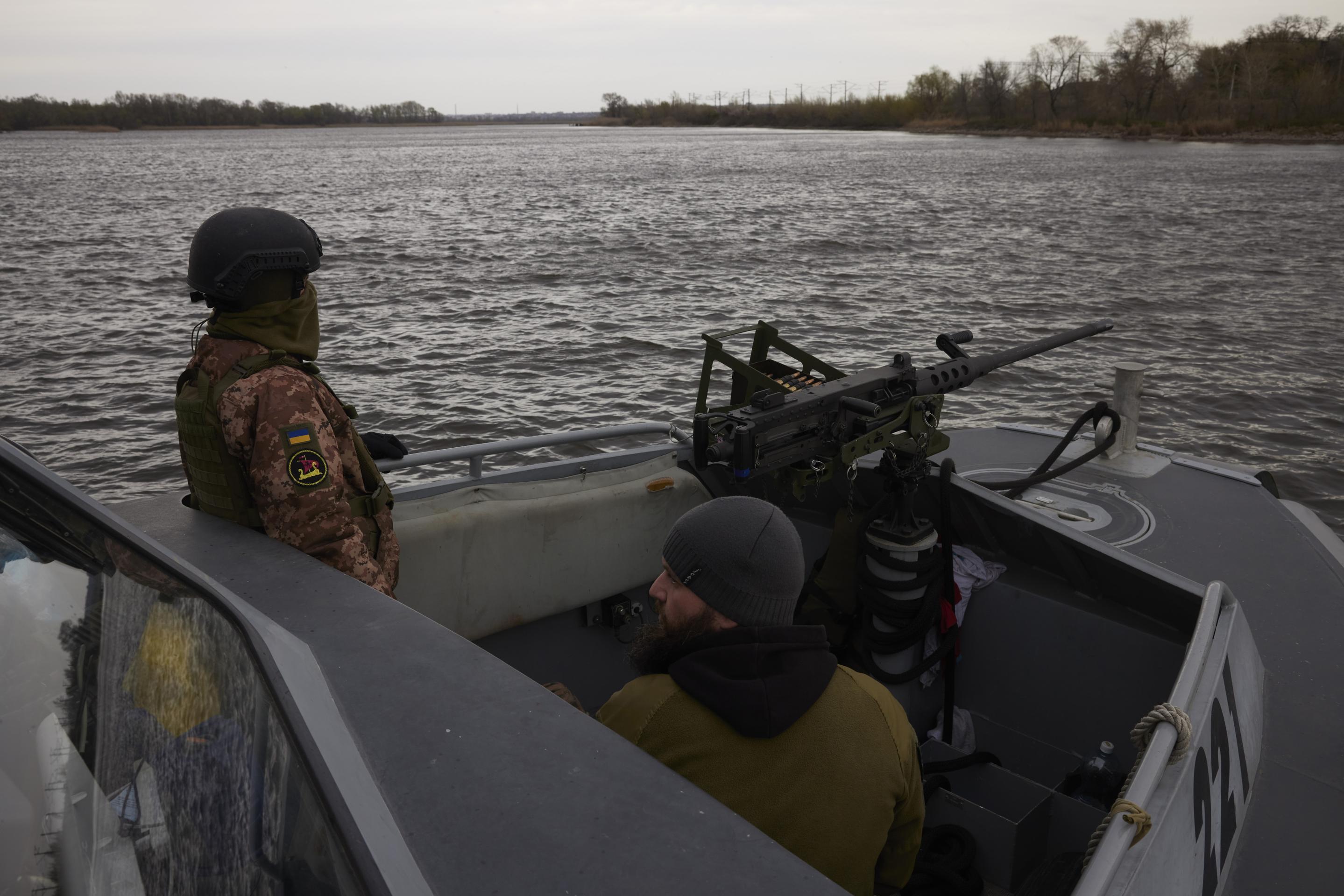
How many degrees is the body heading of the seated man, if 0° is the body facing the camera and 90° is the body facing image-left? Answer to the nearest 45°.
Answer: approximately 135°

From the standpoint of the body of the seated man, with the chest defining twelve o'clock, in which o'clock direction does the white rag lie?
The white rag is roughly at 2 o'clock from the seated man.

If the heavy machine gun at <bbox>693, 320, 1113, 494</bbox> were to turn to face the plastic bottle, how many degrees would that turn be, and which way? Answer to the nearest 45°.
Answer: approximately 90° to its right

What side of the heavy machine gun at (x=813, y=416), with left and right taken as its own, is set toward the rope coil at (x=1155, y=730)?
right

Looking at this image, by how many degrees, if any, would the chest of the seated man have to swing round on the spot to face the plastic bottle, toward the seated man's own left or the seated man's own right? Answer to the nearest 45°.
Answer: approximately 90° to the seated man's own right

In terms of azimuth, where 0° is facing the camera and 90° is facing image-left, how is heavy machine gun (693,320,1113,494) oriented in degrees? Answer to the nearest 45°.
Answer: approximately 225°

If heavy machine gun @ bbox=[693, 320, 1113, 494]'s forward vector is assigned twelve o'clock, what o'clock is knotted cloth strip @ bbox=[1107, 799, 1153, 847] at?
The knotted cloth strip is roughly at 4 o'clock from the heavy machine gun.

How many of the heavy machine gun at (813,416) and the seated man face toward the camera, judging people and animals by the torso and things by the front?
0

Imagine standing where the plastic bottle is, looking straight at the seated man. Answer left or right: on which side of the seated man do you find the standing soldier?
right
